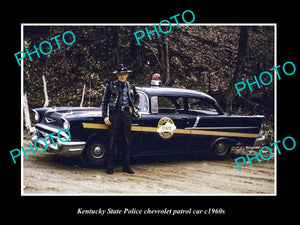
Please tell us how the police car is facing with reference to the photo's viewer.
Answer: facing the viewer and to the left of the viewer
